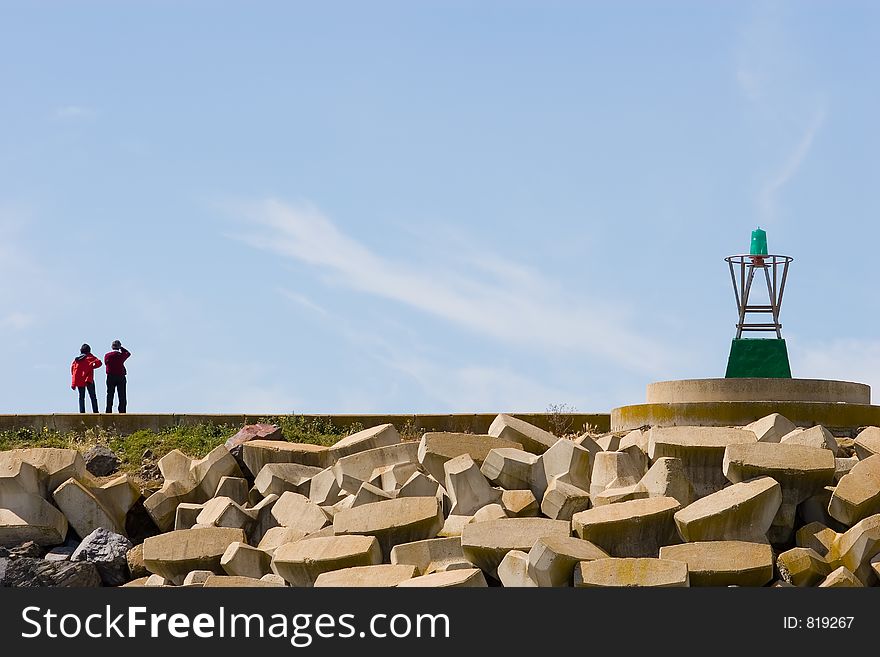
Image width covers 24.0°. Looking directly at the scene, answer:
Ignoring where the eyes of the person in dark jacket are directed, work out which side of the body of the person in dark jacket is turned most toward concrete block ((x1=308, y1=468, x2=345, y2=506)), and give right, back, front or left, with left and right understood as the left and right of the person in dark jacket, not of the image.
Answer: back

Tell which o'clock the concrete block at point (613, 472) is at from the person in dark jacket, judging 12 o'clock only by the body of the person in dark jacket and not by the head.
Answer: The concrete block is roughly at 5 o'clock from the person in dark jacket.

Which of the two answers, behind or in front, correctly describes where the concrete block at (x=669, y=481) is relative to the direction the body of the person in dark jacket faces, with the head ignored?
behind

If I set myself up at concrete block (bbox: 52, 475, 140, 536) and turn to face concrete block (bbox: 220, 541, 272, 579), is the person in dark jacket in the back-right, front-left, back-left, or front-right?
back-left

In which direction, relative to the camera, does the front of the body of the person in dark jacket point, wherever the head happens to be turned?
away from the camera

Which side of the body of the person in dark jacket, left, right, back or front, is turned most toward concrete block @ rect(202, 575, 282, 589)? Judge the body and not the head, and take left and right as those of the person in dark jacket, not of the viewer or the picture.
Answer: back

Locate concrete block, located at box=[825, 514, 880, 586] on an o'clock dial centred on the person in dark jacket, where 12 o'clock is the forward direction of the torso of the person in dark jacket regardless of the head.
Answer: The concrete block is roughly at 5 o'clock from the person in dark jacket.
